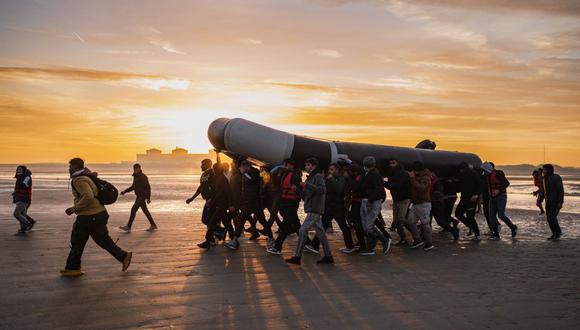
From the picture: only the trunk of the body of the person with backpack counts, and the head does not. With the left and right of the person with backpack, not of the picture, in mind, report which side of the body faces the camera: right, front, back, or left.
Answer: left

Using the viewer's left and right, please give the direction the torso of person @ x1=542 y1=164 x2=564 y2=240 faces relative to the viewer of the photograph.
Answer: facing to the left of the viewer

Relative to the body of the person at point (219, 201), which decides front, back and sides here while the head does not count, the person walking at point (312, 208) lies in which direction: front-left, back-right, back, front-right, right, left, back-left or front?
back-left

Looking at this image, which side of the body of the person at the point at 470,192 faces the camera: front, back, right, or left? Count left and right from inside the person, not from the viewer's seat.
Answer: left

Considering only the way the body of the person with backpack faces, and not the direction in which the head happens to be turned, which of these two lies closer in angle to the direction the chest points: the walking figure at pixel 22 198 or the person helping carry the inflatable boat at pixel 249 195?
the walking figure

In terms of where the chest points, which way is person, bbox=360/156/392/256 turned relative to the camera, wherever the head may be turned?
to the viewer's left

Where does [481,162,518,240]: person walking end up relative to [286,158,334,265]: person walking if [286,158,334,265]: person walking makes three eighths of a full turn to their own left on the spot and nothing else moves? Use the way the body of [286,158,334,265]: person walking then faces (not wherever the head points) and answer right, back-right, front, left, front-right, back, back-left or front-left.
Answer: left

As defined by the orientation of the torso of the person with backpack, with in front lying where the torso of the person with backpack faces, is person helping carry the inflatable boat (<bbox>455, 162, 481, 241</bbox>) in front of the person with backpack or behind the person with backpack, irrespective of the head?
behind

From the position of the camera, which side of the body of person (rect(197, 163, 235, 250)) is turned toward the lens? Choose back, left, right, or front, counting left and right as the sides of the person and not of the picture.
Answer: left

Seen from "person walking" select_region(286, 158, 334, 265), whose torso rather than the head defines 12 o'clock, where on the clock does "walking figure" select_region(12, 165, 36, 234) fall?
The walking figure is roughly at 1 o'clock from the person walking.

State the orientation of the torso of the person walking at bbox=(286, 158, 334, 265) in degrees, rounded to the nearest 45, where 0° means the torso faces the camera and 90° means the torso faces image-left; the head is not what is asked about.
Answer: approximately 90°

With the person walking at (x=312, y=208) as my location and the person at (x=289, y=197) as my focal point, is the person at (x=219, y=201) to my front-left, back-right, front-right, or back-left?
front-left

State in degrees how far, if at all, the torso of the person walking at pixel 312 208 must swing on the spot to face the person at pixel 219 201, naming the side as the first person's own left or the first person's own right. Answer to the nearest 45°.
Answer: approximately 45° to the first person's own right

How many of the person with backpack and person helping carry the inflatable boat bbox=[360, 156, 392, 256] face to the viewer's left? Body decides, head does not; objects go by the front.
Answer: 2
